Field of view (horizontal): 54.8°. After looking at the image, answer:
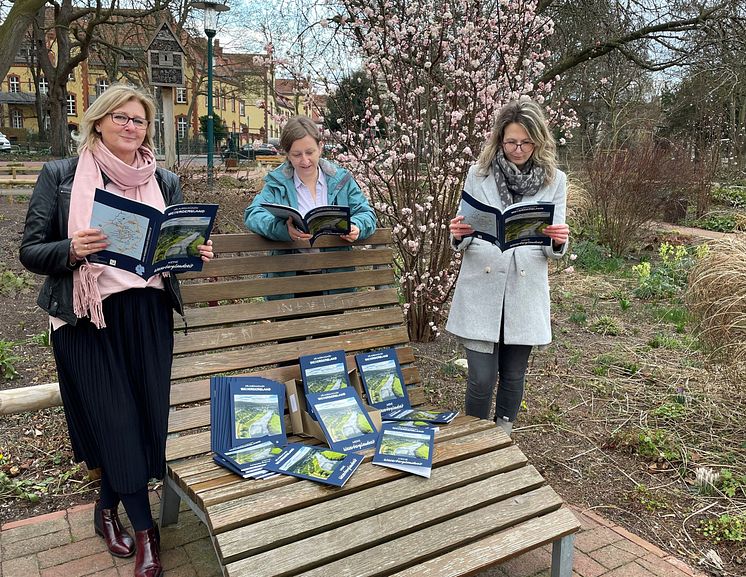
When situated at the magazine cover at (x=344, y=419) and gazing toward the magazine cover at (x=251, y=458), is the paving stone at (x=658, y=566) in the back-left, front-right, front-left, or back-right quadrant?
back-left

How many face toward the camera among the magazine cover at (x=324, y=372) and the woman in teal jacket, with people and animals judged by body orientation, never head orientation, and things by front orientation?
2

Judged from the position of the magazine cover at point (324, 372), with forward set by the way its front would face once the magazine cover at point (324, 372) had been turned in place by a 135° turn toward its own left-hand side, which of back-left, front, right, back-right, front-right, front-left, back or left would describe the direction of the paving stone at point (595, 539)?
front-right

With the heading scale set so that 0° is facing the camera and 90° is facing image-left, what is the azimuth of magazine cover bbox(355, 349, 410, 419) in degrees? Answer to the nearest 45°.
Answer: approximately 0°

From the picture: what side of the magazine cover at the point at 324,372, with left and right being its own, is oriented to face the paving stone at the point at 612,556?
left

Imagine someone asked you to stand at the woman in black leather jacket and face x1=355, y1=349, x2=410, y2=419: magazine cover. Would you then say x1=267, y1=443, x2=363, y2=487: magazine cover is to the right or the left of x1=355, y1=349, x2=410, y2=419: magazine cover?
right
